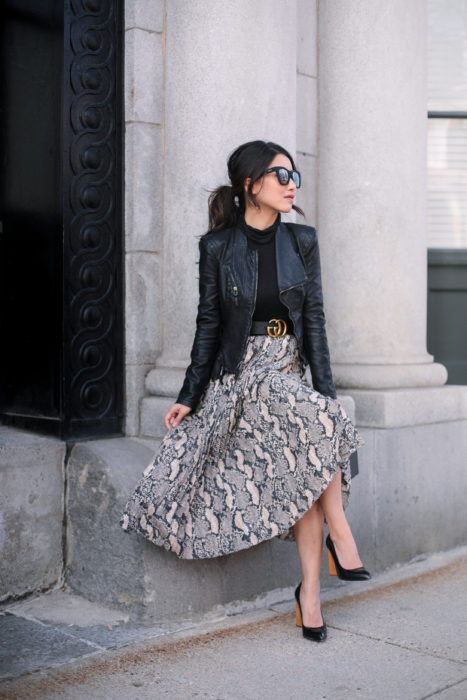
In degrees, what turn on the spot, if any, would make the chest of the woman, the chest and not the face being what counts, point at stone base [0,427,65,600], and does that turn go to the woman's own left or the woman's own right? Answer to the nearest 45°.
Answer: approximately 135° to the woman's own right

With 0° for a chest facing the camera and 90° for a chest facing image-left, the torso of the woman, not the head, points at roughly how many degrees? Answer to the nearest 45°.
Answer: approximately 315°

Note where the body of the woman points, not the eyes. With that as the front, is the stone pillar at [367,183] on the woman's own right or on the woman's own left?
on the woman's own left
